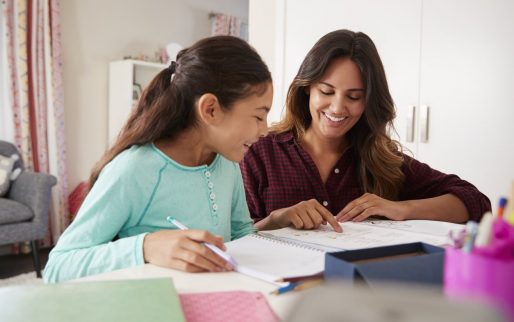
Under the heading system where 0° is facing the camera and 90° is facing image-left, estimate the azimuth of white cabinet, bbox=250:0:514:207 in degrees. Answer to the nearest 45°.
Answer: approximately 0°

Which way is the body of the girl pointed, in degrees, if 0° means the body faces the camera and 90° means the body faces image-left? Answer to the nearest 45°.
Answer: approximately 315°

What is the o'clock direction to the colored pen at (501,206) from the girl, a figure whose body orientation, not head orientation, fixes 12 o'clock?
The colored pen is roughly at 1 o'clock from the girl.

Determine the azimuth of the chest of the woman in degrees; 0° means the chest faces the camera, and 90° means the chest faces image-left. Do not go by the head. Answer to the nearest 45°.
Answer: approximately 0°

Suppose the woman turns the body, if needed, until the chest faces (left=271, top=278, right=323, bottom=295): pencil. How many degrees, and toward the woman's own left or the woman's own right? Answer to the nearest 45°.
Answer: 0° — they already face it

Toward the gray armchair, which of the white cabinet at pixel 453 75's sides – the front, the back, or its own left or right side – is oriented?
right

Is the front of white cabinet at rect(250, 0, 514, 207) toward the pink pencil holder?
yes

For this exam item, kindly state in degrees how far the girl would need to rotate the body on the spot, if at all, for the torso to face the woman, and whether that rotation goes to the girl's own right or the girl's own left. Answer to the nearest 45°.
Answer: approximately 90° to the girl's own left

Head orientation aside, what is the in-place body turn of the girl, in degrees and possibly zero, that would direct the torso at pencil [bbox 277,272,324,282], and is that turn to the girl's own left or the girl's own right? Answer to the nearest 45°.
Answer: approximately 45° to the girl's own right

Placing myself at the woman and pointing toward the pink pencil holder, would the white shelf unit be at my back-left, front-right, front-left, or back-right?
back-right

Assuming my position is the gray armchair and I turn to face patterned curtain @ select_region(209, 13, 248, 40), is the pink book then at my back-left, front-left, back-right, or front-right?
back-right

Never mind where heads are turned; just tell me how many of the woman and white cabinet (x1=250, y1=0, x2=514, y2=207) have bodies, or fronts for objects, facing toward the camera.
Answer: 2

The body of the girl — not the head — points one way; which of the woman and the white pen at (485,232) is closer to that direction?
the white pen

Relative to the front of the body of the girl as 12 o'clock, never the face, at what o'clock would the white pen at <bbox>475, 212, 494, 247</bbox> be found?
The white pen is roughly at 1 o'clock from the girl.
